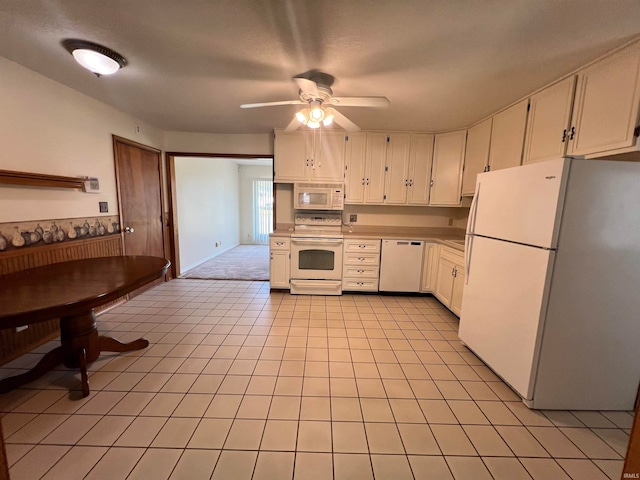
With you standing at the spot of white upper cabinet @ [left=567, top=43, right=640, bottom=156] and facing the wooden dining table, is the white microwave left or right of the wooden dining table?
right

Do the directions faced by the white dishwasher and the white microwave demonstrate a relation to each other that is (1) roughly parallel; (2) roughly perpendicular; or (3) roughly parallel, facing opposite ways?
roughly parallel

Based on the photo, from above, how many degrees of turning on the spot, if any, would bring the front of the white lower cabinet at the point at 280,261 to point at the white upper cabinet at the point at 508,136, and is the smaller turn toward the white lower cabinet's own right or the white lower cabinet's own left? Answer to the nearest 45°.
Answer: approximately 45° to the white lower cabinet's own left

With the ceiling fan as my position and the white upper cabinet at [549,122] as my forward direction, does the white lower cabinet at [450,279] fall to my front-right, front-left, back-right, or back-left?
front-left

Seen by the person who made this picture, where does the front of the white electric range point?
facing the viewer

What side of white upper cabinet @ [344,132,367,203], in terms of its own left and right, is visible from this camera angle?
front

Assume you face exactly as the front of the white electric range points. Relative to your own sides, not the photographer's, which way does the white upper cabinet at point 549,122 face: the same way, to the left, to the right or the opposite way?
to the right

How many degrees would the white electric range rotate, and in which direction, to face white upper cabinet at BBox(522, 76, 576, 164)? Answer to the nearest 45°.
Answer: approximately 45° to its left

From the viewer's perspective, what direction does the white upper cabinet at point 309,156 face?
toward the camera

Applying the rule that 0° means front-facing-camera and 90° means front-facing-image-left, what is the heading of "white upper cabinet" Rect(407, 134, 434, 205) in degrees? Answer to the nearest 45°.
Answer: approximately 0°

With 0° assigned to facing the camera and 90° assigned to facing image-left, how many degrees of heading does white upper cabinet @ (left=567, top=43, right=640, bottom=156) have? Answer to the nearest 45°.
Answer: approximately 45°

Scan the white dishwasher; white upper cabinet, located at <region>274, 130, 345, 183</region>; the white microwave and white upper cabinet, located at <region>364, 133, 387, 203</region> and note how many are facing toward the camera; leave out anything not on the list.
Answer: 4

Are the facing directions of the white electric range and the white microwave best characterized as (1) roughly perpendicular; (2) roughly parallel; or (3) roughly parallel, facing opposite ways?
roughly parallel

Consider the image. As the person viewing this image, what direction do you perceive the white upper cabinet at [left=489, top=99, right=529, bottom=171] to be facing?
facing the viewer and to the left of the viewer

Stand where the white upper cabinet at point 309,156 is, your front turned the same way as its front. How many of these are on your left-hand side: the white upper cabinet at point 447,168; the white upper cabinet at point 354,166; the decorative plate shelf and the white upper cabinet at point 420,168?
3
